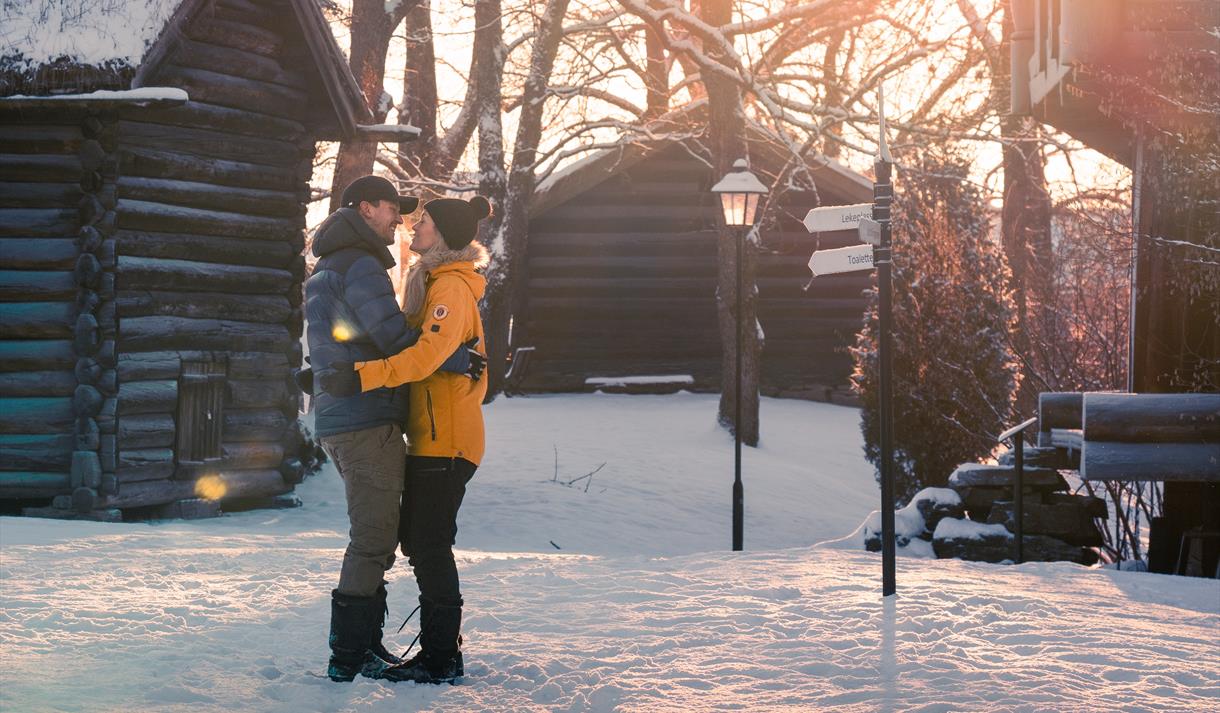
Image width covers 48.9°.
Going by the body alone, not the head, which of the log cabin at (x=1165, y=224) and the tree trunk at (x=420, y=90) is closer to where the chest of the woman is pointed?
the tree trunk

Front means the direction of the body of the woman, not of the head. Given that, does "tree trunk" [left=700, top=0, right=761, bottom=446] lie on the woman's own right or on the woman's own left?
on the woman's own right

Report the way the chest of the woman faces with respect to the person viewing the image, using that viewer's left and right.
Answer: facing to the left of the viewer

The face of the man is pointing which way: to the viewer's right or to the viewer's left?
to the viewer's right

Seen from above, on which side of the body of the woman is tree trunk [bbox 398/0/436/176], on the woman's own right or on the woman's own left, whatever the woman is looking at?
on the woman's own right

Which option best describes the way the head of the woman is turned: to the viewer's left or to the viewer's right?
to the viewer's left

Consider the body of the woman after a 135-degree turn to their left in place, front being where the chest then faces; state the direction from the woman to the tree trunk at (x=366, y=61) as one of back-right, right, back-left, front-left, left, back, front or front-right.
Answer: back-left

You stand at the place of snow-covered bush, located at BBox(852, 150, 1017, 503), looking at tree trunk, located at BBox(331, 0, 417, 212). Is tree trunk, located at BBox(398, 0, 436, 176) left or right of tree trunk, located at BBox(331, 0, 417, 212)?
right

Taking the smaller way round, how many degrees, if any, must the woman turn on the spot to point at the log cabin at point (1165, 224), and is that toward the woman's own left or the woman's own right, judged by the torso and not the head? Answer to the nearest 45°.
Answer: approximately 135° to the woman's own right

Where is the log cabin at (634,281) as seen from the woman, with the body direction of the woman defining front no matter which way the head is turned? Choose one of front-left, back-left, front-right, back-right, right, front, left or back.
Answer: right

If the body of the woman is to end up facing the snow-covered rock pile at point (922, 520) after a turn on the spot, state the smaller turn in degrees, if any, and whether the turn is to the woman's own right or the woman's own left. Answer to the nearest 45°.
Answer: approximately 135° to the woman's own right

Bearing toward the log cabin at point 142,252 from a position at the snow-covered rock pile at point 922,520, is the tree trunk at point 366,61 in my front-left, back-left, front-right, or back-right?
front-right

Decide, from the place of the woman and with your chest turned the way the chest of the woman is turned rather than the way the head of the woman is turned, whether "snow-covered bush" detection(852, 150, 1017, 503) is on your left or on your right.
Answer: on your right
